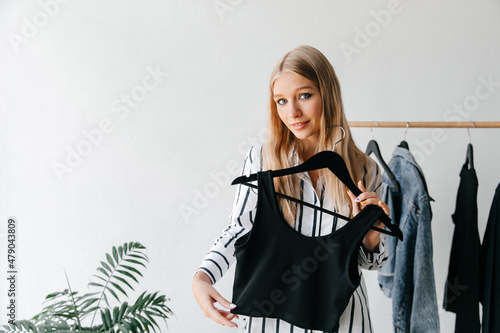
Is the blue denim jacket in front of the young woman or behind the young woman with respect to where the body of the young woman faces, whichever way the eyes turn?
behind

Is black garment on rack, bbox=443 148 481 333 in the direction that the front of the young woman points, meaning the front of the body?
no

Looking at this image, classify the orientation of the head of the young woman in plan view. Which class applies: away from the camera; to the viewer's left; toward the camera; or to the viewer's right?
toward the camera

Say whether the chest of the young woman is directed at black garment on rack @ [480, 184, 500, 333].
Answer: no

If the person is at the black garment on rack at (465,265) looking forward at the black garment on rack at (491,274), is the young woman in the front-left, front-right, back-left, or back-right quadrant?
back-right

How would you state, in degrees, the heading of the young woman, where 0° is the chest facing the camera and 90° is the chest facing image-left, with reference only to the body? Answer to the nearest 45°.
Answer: approximately 0°

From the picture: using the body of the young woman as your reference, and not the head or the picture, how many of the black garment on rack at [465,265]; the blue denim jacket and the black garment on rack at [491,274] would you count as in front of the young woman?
0

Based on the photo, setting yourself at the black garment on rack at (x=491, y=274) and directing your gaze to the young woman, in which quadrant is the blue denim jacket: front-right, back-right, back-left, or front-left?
front-right
